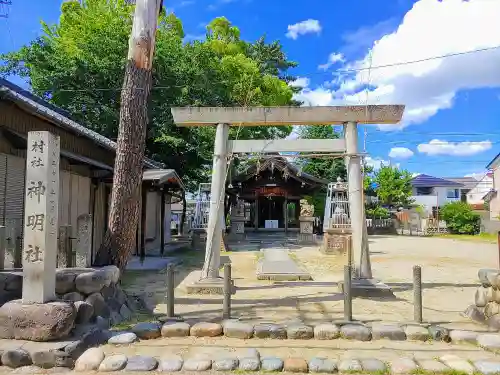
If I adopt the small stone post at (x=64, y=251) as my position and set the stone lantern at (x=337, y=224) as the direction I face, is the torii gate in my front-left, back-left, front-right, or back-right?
front-right

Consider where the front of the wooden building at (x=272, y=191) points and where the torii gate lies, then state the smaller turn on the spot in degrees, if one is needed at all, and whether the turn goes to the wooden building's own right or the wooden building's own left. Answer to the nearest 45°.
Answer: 0° — it already faces it

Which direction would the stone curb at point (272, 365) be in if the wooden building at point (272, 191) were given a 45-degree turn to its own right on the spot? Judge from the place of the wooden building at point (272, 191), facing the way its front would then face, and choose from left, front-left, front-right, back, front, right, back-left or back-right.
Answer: front-left

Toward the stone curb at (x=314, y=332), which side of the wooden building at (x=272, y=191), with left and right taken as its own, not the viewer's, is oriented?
front

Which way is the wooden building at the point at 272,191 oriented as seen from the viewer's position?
toward the camera

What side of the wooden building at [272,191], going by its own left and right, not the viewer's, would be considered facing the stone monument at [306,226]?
front

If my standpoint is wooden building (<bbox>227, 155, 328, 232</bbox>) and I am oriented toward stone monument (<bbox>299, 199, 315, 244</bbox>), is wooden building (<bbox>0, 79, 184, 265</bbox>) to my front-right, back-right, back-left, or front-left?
front-right

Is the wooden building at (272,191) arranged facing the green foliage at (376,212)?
no

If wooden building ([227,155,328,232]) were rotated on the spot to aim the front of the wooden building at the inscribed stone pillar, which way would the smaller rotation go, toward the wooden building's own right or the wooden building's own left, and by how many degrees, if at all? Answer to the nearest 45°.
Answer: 0° — it already faces it

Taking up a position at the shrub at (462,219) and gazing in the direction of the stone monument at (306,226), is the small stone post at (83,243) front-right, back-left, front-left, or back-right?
front-left
